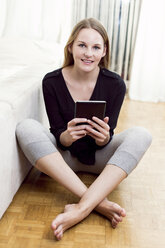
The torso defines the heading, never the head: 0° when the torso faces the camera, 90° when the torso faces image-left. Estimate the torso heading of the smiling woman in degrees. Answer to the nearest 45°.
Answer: approximately 0°

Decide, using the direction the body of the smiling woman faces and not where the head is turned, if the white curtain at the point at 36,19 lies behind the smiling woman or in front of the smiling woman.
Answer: behind

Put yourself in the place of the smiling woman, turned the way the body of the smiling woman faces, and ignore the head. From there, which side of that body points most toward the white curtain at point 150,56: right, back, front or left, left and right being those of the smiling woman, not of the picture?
back

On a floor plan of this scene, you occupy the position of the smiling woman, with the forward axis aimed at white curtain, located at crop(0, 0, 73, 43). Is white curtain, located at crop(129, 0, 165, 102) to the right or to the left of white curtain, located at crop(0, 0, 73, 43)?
right

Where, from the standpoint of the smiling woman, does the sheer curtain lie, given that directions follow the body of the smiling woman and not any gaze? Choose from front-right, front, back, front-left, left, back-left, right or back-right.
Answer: back
